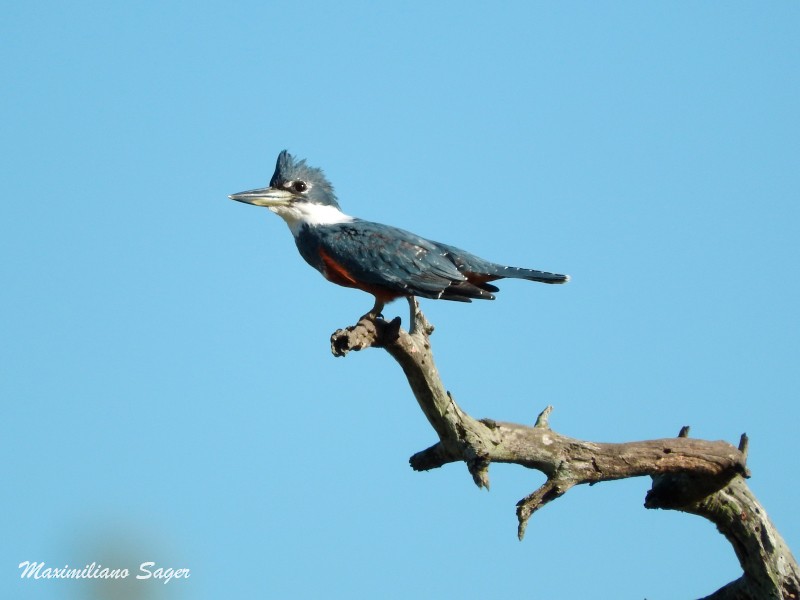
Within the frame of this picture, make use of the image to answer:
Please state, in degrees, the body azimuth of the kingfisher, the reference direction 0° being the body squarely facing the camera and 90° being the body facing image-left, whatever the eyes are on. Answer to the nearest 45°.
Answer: approximately 90°
